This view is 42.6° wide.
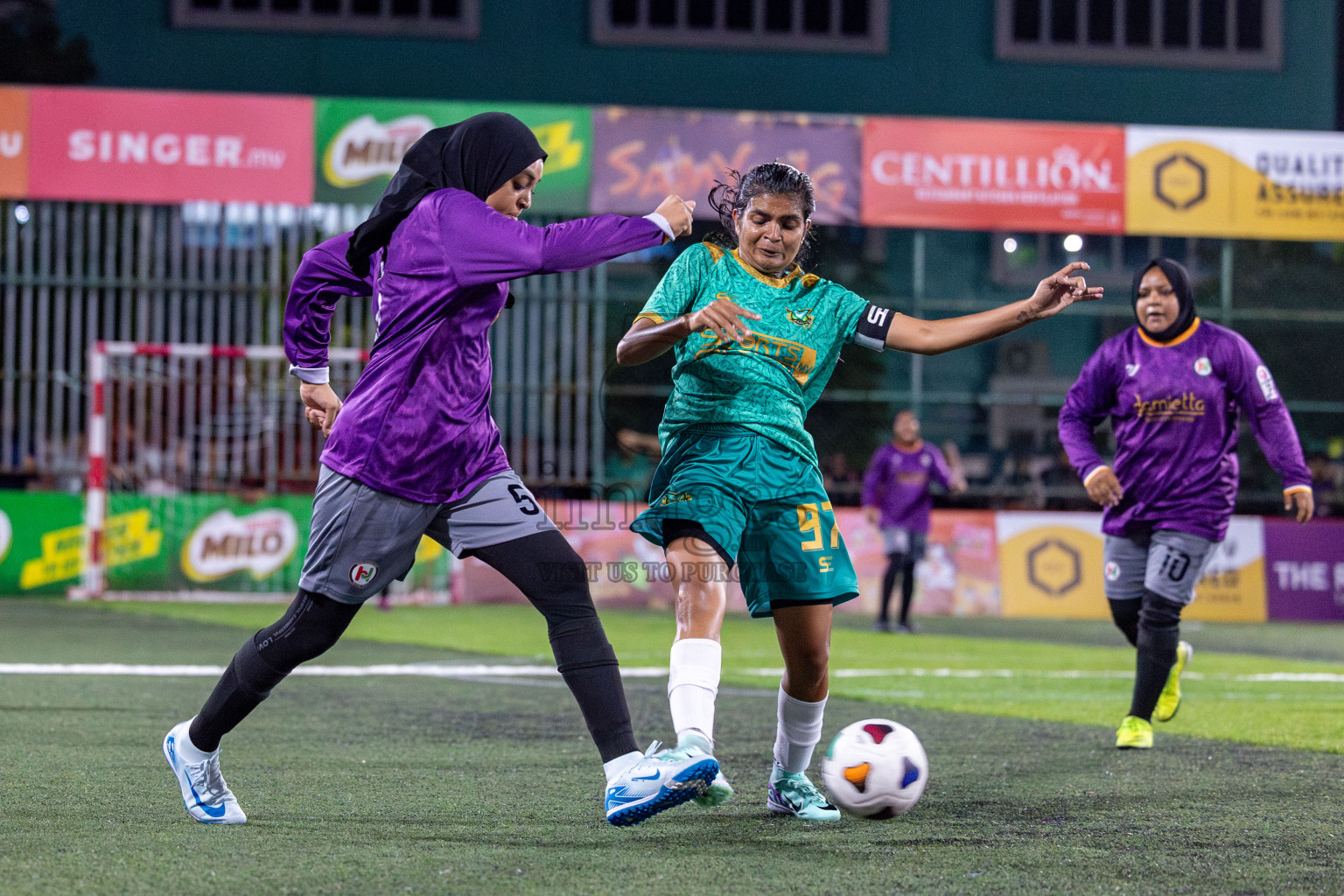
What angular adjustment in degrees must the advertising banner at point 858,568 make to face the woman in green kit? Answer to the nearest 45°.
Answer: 0° — it already faces them

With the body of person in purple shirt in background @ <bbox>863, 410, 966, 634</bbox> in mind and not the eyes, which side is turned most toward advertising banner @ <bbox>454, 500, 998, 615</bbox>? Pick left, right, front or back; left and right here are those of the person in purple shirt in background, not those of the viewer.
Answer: back

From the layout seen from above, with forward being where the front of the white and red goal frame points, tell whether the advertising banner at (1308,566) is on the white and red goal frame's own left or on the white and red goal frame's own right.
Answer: on the white and red goal frame's own left

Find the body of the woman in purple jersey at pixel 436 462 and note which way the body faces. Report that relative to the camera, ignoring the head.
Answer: to the viewer's right

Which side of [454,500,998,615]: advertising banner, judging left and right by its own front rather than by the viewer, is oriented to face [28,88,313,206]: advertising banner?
right

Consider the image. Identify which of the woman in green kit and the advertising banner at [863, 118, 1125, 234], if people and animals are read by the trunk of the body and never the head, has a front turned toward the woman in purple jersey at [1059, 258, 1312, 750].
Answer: the advertising banner

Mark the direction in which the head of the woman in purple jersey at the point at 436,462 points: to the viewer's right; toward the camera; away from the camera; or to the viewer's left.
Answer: to the viewer's right

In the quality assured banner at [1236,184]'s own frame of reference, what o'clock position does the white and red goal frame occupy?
The white and red goal frame is roughly at 2 o'clock from the quality assured banner.

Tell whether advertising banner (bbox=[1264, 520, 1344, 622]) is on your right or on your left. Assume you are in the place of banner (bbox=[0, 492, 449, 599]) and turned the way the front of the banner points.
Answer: on your left

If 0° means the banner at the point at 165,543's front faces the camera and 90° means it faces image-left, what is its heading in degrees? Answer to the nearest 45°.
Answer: approximately 0°

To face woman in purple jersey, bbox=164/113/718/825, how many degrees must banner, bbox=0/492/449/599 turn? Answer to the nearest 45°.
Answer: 0° — it already faces them

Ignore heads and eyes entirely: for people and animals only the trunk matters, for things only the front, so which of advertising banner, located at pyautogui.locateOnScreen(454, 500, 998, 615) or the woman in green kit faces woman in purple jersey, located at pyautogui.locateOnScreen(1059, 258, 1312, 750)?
the advertising banner
